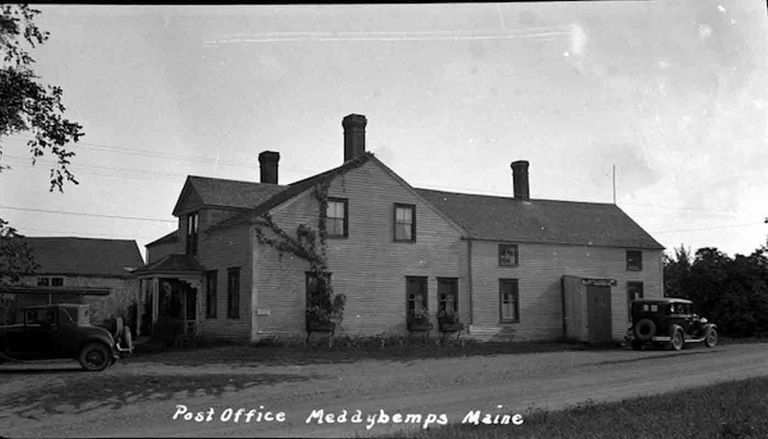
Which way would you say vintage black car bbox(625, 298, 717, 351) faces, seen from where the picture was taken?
facing away from the viewer and to the right of the viewer

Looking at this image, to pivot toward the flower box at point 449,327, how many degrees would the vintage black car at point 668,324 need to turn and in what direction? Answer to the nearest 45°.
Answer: approximately 180°

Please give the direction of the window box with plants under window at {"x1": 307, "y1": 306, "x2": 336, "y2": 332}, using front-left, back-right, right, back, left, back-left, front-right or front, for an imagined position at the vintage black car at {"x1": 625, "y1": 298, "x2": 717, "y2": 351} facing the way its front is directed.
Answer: back

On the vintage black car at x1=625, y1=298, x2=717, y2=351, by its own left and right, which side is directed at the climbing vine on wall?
back

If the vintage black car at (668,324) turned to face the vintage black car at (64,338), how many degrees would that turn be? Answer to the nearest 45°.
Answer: approximately 180°
